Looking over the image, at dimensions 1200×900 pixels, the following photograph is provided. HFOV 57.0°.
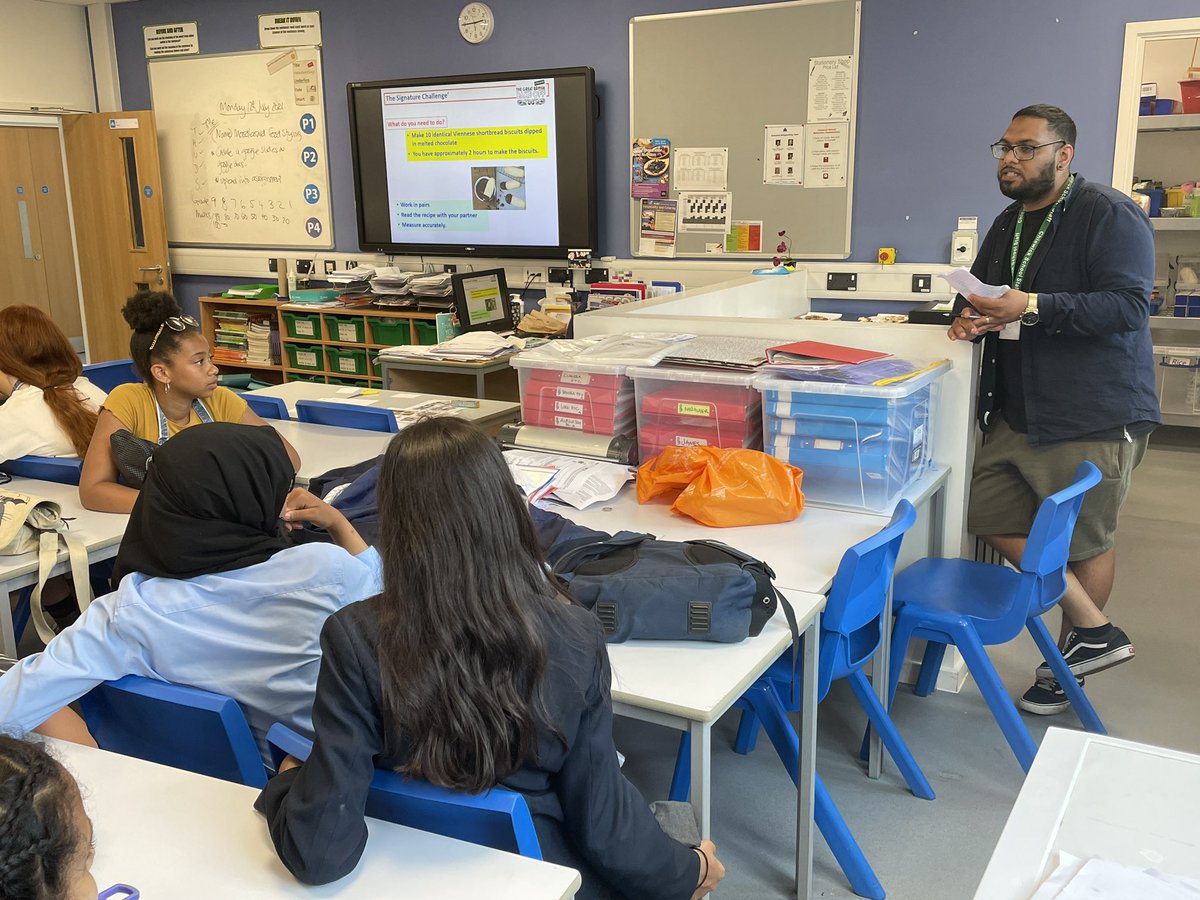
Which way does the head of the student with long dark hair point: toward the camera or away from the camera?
away from the camera

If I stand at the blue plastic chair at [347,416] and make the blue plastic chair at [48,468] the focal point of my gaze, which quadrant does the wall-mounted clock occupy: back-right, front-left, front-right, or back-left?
back-right

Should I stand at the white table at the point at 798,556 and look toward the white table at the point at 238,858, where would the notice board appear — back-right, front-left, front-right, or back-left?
back-right

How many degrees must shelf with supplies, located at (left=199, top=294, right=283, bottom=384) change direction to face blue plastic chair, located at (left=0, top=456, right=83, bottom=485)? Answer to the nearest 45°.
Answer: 0° — it already faces it

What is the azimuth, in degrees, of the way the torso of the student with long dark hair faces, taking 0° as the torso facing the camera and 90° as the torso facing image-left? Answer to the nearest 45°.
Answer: approximately 180°

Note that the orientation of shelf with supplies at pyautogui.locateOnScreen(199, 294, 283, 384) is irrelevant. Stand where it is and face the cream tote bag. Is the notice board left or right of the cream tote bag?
left

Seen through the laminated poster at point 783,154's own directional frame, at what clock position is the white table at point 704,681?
The white table is roughly at 12 o'clock from the laminated poster.

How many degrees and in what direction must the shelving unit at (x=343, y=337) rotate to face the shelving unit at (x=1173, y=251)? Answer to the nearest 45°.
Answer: approximately 90° to its left

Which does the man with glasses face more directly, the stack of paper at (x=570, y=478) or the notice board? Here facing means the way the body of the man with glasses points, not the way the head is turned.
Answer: the stack of paper
